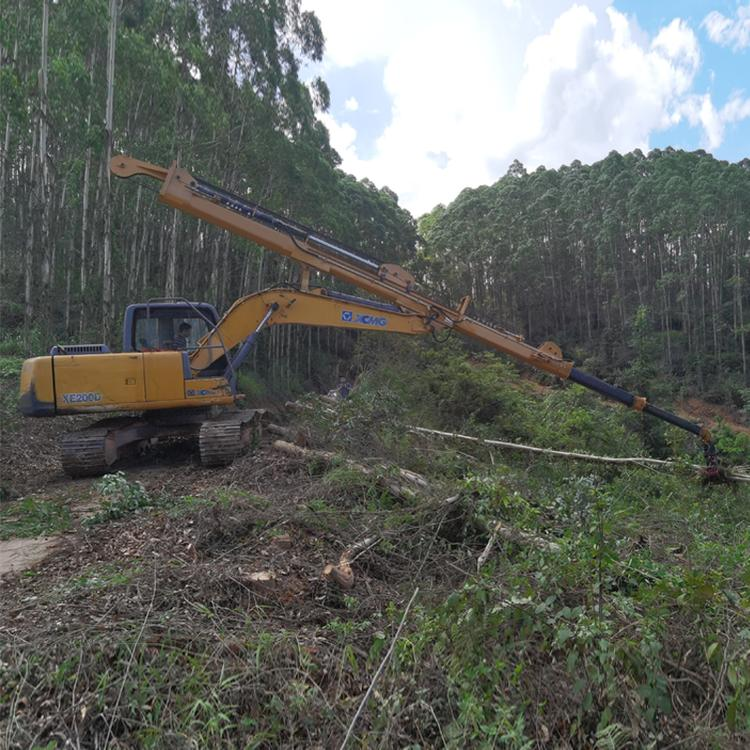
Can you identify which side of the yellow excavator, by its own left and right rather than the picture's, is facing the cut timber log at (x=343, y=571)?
right

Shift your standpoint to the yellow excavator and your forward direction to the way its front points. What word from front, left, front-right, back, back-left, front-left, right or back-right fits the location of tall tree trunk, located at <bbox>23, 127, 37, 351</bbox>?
back-left

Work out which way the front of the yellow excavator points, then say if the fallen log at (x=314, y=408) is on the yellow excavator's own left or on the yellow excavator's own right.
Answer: on the yellow excavator's own left

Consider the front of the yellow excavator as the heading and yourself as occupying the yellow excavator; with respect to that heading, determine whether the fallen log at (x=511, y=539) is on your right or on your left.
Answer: on your right

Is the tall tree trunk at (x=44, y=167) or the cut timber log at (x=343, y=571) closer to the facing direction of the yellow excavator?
the cut timber log

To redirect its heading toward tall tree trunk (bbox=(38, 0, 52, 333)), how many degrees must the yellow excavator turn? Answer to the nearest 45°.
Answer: approximately 135° to its left

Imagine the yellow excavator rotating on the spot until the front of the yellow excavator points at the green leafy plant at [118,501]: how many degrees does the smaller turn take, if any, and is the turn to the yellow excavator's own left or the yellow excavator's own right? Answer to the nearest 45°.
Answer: approximately 90° to the yellow excavator's own right

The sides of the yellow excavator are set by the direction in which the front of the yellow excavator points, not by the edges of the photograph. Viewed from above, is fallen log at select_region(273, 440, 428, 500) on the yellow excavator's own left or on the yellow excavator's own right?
on the yellow excavator's own right

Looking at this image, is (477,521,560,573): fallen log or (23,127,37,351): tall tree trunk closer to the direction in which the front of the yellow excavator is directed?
the fallen log

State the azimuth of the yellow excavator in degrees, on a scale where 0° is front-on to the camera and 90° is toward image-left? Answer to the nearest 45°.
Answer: approximately 270°
